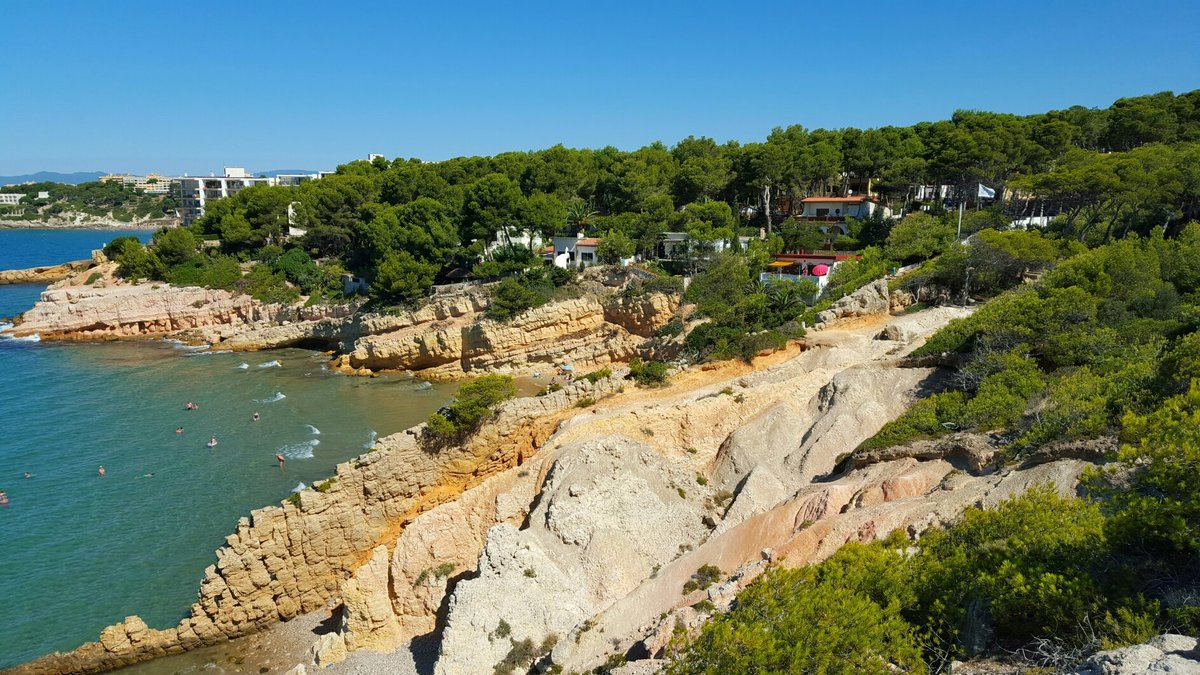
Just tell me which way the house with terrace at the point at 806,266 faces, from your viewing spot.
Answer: facing the viewer and to the left of the viewer

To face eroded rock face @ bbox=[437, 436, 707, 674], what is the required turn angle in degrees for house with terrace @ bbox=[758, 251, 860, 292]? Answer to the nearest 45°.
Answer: approximately 45° to its left

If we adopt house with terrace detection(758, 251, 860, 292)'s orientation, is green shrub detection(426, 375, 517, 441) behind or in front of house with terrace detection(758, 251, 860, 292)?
in front

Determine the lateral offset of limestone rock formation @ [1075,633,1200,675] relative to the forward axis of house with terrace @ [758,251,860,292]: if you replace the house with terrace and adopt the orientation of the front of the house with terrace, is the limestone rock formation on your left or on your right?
on your left

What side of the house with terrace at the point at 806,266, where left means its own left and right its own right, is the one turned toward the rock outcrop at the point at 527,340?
front

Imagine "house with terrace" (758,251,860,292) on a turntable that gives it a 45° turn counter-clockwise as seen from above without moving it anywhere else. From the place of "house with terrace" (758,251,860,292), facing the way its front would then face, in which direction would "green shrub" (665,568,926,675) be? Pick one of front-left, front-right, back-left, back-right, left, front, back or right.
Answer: front

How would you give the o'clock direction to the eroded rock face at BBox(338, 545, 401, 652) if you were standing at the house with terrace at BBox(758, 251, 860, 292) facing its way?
The eroded rock face is roughly at 11 o'clock from the house with terrace.

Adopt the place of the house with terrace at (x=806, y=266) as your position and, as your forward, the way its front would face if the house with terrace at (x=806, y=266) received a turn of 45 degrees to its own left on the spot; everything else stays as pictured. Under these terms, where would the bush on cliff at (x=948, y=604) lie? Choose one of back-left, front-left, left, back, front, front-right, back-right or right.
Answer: front

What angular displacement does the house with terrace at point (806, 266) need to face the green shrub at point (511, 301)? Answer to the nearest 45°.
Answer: approximately 45° to its right

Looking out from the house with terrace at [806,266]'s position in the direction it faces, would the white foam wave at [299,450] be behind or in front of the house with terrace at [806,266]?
in front

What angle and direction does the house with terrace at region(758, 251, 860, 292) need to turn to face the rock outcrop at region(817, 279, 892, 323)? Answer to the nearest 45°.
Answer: approximately 45° to its left
